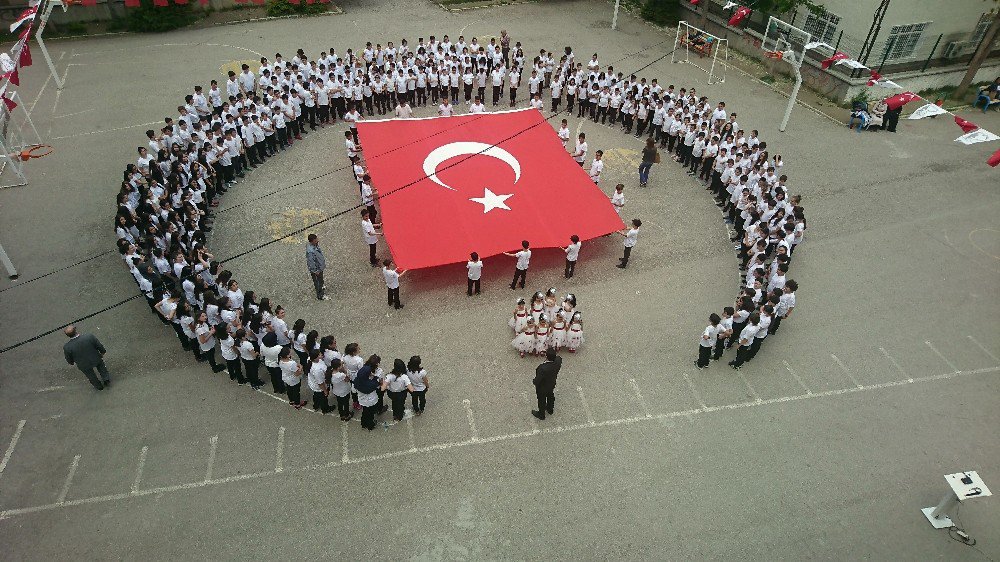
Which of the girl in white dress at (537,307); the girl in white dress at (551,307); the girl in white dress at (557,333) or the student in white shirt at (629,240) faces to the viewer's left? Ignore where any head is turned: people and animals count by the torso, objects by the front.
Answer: the student in white shirt

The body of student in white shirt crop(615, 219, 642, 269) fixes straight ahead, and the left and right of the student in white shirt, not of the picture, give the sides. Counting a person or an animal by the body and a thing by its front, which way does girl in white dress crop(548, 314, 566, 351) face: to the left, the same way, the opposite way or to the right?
to the left

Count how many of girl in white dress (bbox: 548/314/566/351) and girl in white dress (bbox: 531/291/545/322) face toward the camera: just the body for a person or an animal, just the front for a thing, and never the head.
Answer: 2

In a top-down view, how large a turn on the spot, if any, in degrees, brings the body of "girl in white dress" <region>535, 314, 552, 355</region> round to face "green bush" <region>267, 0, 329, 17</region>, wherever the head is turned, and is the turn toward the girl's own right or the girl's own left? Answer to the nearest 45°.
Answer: approximately 135° to the girl's own right

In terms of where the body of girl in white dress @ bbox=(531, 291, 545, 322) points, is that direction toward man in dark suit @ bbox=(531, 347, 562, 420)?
yes

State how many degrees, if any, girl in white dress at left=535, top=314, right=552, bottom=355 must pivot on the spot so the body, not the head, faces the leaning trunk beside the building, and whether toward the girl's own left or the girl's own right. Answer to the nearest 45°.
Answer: approximately 135° to the girl's own left

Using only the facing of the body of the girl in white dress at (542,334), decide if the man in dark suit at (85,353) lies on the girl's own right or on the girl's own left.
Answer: on the girl's own right

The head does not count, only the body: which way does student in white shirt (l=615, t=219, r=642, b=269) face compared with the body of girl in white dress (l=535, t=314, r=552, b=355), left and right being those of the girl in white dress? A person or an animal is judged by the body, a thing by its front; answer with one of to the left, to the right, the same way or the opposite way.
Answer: to the right

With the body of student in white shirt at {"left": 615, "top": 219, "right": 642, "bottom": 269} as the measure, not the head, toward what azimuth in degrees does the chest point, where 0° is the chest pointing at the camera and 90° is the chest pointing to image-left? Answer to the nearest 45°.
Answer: approximately 90°

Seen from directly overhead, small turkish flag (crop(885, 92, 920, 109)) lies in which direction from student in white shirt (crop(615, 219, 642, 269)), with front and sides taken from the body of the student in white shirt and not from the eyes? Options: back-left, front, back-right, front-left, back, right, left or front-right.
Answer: back-right

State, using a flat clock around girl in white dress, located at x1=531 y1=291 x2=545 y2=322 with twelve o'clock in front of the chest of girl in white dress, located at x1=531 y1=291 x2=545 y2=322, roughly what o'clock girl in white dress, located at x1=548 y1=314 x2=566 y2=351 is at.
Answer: girl in white dress, located at x1=548 y1=314 x2=566 y2=351 is roughly at 10 o'clock from girl in white dress, located at x1=531 y1=291 x2=545 y2=322.

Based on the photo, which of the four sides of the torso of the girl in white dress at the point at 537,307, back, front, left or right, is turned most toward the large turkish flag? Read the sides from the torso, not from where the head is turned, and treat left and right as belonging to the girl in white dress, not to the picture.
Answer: back
